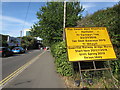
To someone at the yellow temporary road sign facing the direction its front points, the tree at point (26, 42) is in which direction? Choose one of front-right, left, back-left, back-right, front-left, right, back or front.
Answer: back-right

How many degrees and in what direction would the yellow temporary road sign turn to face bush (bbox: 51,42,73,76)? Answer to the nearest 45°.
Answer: approximately 90° to its right

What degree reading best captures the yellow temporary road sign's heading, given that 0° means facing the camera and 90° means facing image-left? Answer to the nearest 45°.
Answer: approximately 0°

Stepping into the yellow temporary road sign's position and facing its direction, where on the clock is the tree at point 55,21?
The tree is roughly at 5 o'clock from the yellow temporary road sign.

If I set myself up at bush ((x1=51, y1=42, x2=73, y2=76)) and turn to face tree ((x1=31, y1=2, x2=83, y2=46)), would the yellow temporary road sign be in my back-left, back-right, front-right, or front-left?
back-right
